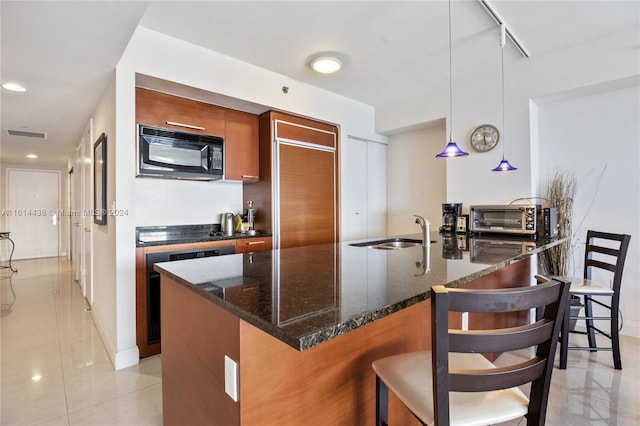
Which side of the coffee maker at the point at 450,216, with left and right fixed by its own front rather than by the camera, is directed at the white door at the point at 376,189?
right

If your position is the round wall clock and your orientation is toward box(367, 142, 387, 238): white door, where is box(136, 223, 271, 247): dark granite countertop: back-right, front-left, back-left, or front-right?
front-left

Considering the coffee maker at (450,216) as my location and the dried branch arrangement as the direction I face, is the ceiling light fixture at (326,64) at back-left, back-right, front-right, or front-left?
back-right

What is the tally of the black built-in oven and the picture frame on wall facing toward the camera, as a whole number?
1

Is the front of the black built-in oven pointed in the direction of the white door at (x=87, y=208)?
no

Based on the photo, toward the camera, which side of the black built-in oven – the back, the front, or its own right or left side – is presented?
front

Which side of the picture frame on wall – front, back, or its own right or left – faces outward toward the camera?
left

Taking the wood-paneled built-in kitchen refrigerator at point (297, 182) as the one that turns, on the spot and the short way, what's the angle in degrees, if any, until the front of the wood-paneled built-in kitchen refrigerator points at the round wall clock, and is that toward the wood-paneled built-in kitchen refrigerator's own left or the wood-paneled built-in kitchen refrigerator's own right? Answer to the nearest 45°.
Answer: approximately 45° to the wood-paneled built-in kitchen refrigerator's own left

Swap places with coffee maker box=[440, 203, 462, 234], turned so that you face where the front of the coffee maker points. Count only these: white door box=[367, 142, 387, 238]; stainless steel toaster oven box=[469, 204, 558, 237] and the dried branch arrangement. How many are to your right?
1

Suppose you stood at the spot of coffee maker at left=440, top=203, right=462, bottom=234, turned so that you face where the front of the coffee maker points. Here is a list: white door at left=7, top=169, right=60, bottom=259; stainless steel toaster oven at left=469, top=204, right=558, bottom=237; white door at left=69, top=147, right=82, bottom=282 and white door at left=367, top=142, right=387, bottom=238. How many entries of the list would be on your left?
1

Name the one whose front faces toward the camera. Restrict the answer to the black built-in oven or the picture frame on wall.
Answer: the black built-in oven
